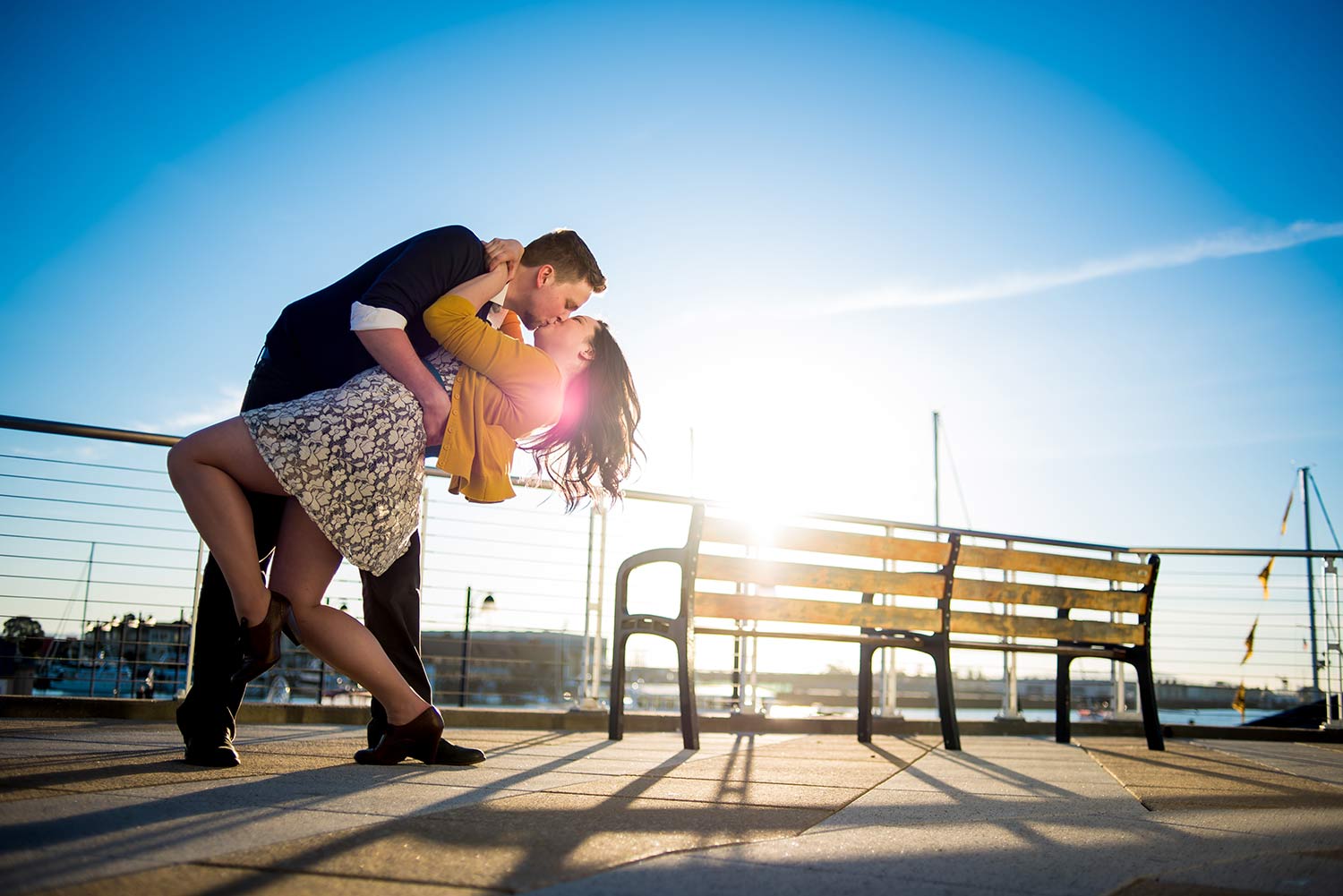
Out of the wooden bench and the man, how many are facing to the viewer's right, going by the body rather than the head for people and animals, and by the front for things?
1

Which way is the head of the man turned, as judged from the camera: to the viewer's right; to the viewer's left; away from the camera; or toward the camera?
to the viewer's right

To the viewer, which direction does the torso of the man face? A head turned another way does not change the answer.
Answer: to the viewer's right
